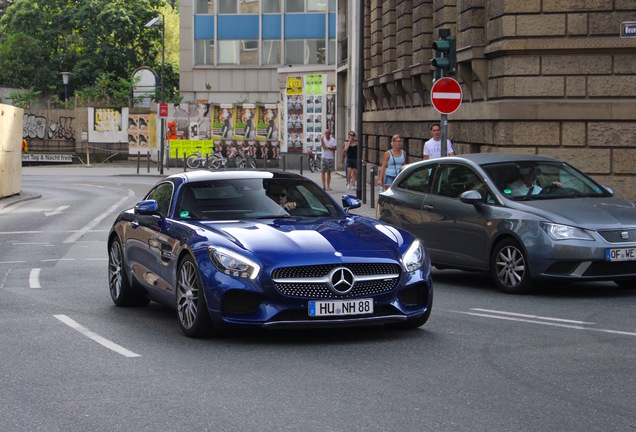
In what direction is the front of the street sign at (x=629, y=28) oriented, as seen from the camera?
facing the viewer

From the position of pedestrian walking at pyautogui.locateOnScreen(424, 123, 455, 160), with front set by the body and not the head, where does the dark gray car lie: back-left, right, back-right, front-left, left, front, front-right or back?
front

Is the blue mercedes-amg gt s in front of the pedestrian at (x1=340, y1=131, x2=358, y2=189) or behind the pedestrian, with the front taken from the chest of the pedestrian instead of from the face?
in front

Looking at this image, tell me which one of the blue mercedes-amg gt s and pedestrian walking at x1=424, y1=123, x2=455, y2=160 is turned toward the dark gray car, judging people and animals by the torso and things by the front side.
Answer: the pedestrian walking

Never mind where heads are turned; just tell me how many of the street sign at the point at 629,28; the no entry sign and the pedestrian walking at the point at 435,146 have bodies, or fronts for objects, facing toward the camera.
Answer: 3

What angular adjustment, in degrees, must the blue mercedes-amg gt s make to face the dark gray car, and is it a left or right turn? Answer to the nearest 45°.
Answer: approximately 90° to its left

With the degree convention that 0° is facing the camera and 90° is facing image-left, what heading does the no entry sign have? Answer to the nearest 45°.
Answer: approximately 0°

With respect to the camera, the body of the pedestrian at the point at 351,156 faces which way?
toward the camera

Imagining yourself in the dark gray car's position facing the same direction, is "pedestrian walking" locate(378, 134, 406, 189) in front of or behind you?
behind

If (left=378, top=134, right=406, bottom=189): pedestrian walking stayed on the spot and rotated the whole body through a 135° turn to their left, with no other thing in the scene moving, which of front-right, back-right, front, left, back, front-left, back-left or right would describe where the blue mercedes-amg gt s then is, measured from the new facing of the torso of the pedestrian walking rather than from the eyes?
back

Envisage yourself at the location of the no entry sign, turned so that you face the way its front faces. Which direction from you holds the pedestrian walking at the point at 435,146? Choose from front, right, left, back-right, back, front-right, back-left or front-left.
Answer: back
